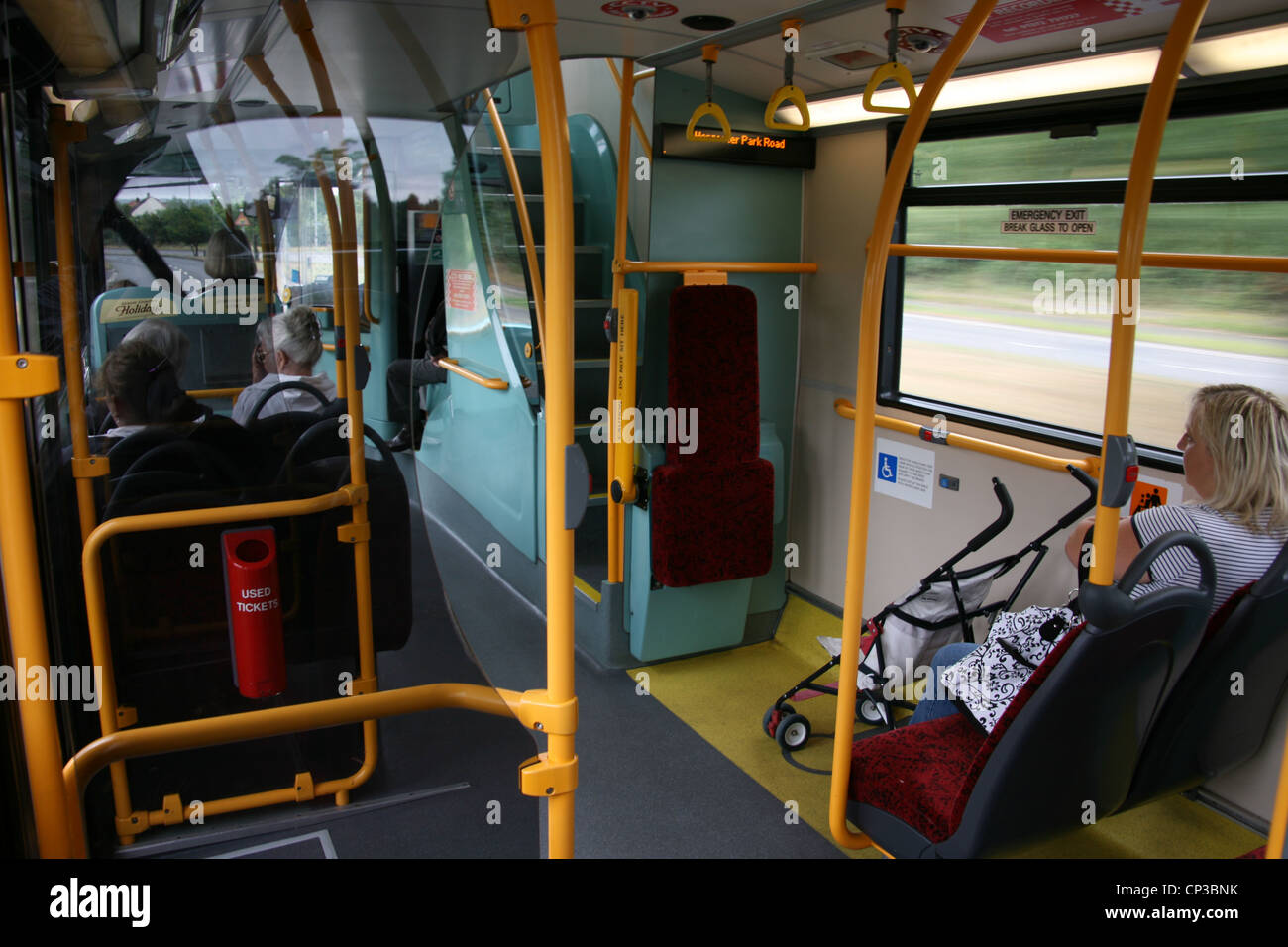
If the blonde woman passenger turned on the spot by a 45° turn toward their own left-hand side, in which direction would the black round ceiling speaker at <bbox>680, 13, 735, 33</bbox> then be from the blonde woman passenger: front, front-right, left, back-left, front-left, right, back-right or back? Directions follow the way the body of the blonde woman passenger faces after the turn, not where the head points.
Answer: front

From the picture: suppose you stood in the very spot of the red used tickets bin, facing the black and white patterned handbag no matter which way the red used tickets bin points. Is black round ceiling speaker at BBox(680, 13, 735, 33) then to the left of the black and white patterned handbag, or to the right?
left

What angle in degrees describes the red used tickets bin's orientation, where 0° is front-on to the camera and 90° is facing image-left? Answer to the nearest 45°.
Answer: approximately 0°

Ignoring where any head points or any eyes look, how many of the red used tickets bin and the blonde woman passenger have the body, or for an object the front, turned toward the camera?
1

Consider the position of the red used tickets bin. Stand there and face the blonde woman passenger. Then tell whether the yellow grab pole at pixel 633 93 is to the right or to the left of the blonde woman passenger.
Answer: left

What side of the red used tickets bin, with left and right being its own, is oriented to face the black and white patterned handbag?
left

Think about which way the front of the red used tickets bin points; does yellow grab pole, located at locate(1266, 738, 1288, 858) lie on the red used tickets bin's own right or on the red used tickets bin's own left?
on the red used tickets bin's own left

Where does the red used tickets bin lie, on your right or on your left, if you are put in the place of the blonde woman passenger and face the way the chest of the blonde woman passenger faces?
on your left

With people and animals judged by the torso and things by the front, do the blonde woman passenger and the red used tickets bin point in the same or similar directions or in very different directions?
very different directions

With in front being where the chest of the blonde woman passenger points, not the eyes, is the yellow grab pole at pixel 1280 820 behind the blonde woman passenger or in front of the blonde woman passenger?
behind
